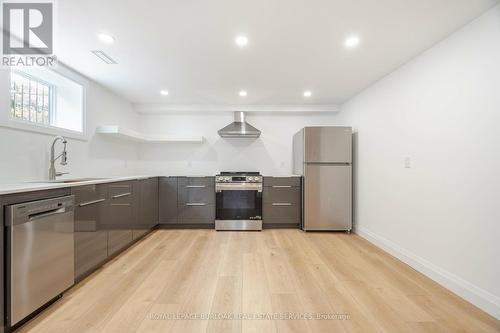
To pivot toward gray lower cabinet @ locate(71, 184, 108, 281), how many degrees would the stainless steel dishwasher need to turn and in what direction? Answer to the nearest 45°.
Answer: approximately 90° to its left

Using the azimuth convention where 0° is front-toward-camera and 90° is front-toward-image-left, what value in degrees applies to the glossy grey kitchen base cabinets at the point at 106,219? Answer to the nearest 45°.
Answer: approximately 315°

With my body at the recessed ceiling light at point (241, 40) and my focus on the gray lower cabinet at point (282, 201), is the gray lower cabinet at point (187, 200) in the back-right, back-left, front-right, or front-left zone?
front-left

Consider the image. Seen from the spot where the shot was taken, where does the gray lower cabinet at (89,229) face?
facing the viewer and to the right of the viewer

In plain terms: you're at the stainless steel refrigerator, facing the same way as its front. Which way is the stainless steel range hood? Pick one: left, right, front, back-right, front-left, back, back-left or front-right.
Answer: right

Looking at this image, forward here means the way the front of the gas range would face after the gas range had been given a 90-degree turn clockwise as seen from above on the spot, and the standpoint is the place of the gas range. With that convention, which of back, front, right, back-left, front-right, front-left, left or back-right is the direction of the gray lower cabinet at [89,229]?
front-left

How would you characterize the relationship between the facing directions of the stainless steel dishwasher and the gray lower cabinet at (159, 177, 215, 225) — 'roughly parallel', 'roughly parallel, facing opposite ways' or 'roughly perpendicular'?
roughly perpendicular

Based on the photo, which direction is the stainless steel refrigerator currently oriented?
toward the camera

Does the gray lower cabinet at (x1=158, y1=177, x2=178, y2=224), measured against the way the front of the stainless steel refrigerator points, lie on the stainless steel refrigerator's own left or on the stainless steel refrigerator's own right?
on the stainless steel refrigerator's own right

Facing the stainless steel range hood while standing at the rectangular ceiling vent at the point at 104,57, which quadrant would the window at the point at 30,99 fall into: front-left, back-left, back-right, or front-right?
back-left

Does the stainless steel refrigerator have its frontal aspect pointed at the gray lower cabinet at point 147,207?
no

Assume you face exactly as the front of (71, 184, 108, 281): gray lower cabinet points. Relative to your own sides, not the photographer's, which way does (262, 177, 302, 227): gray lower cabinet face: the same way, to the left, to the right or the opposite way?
to the right

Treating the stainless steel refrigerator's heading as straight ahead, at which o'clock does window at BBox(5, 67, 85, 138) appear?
The window is roughly at 2 o'clock from the stainless steel refrigerator.

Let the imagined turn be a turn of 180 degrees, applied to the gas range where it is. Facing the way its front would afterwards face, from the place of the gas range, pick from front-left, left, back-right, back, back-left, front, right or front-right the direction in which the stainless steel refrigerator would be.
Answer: right

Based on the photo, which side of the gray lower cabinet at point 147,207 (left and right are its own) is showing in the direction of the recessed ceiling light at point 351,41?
front

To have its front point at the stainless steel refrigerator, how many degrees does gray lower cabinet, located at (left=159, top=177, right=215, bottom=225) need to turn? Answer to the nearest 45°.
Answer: approximately 90° to its left

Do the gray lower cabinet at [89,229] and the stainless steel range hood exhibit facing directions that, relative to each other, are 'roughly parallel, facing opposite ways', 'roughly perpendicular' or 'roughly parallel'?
roughly perpendicular
